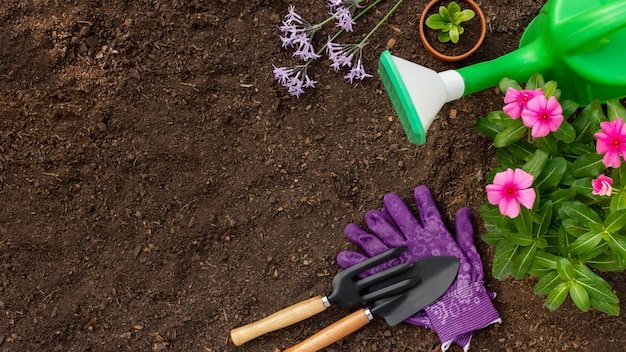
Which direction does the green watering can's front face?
to the viewer's left
